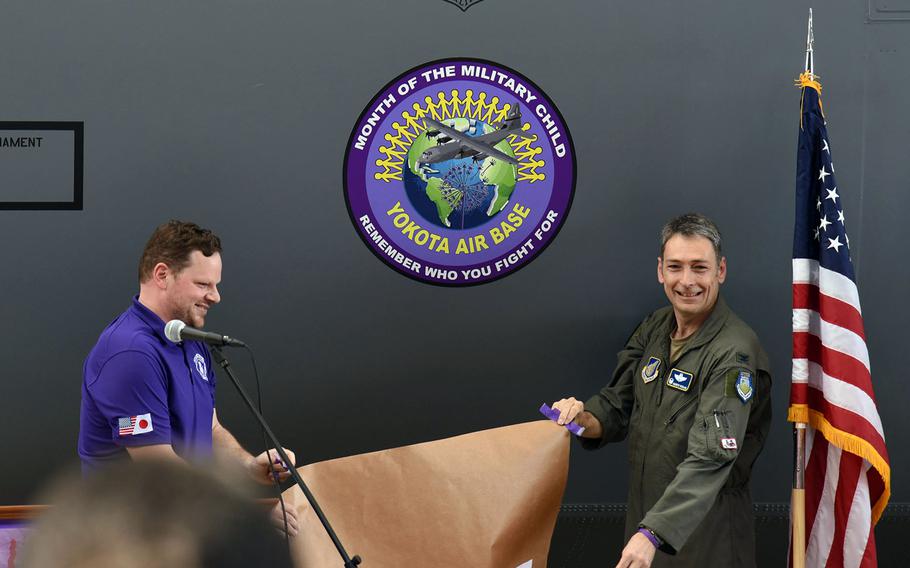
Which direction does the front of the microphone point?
to the viewer's left

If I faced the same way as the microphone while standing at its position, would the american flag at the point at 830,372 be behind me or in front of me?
behind

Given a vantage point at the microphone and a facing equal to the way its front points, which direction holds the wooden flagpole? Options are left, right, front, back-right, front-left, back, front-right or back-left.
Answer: back
